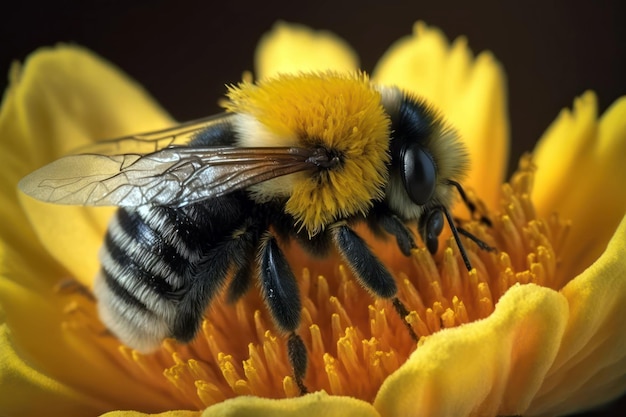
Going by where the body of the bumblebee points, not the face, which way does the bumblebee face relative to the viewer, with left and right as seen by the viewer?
facing to the right of the viewer
